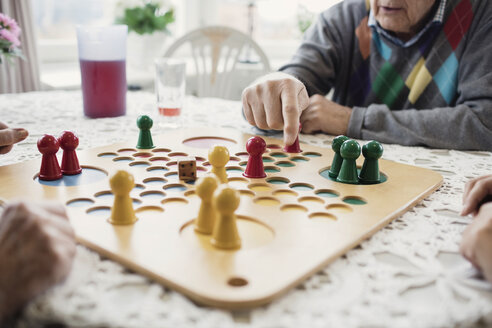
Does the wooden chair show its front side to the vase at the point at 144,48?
no

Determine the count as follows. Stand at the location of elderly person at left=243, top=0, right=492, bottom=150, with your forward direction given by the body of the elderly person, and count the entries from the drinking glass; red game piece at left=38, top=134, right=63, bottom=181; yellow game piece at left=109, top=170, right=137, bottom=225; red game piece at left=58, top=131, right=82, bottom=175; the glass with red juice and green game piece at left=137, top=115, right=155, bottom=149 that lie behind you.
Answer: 0

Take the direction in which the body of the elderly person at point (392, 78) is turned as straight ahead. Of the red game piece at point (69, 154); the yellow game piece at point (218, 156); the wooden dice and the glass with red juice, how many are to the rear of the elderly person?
0

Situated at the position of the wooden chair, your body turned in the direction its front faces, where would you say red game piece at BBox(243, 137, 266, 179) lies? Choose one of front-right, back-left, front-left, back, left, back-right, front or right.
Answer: front

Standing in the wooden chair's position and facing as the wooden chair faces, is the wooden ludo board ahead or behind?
ahead

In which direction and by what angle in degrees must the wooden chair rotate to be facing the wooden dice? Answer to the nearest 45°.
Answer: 0° — it already faces it

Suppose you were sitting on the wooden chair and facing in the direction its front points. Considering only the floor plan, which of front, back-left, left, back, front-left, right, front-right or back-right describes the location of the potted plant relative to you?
back-right

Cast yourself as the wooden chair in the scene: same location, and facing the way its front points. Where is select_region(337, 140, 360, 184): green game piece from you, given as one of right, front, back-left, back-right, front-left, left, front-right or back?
front

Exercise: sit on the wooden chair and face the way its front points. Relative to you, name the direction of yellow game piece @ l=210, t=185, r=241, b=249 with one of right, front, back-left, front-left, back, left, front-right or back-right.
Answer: front

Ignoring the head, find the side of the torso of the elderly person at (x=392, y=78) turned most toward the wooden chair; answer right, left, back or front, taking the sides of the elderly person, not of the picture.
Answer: right

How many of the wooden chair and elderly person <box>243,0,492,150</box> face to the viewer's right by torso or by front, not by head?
0

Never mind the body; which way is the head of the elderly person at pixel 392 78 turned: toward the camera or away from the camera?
toward the camera

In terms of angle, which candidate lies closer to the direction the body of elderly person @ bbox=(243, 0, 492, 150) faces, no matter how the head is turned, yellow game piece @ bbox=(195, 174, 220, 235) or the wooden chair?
the yellow game piece

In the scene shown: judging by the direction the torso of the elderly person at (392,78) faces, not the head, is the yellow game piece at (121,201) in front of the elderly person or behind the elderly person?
in front

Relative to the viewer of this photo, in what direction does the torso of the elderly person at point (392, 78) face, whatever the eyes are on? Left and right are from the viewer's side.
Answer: facing the viewer and to the left of the viewer
